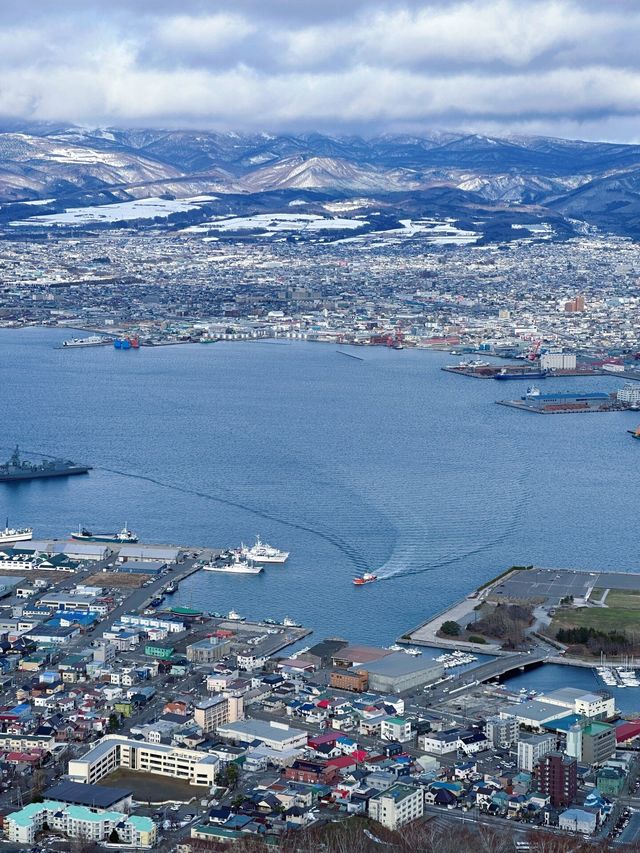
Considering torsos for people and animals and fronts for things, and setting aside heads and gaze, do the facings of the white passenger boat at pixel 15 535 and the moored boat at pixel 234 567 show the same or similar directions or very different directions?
same or similar directions

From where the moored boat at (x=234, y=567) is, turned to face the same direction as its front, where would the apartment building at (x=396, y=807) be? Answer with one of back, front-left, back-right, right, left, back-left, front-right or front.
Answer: right

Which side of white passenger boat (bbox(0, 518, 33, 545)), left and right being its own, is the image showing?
right

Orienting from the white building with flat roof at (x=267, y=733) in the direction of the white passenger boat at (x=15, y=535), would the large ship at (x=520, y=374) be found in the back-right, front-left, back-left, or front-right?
front-right

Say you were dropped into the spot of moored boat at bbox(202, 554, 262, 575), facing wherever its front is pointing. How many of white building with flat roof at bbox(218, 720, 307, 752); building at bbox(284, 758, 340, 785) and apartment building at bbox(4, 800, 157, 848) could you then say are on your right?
3

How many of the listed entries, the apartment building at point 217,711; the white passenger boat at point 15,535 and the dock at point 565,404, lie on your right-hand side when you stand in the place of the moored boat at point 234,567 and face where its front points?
1

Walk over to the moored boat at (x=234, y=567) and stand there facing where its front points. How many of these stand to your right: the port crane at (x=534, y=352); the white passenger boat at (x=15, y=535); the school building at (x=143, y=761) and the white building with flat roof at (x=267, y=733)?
2

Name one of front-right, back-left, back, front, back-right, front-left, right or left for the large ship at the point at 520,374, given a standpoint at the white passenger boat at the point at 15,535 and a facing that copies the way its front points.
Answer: front-left
